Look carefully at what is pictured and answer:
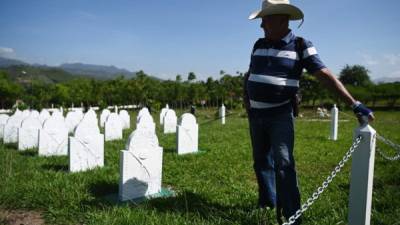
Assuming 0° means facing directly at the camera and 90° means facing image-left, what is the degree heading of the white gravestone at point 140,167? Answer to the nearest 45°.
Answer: approximately 315°

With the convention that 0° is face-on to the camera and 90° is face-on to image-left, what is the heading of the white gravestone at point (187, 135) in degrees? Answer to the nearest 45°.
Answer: approximately 315°

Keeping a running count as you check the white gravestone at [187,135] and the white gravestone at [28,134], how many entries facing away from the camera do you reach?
0

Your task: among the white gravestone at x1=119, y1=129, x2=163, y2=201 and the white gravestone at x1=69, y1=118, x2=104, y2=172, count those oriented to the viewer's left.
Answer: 0

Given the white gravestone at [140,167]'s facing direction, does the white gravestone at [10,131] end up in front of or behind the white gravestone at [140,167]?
behind

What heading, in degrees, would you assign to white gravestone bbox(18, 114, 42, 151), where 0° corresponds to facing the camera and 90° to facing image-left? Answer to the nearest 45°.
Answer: approximately 315°

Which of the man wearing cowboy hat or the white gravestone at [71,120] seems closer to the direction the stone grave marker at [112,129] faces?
the man wearing cowboy hat
